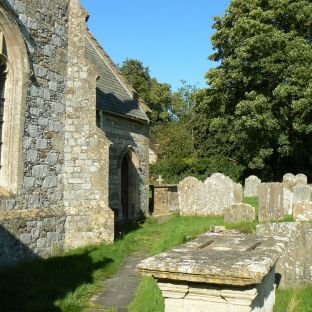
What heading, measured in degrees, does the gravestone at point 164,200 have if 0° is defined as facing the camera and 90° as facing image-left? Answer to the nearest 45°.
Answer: approximately 0°

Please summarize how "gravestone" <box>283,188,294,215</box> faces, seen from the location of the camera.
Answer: facing the viewer

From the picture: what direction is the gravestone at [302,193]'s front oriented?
toward the camera

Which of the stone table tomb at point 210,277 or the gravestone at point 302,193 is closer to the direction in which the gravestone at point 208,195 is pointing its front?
the stone table tomb

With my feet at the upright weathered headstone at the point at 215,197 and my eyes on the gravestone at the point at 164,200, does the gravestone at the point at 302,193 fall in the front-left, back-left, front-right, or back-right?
back-right

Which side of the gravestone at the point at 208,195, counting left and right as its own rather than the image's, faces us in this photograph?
front

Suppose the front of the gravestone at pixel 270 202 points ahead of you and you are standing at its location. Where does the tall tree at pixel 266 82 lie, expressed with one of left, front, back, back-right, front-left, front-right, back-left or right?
back

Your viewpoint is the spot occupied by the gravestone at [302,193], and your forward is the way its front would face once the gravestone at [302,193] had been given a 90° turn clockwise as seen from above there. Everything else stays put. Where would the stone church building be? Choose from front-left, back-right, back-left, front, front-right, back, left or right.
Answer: front-left

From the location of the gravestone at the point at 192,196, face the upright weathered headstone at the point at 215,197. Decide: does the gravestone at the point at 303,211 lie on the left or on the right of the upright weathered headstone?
right

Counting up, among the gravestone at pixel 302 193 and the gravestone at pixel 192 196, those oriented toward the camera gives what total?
2
